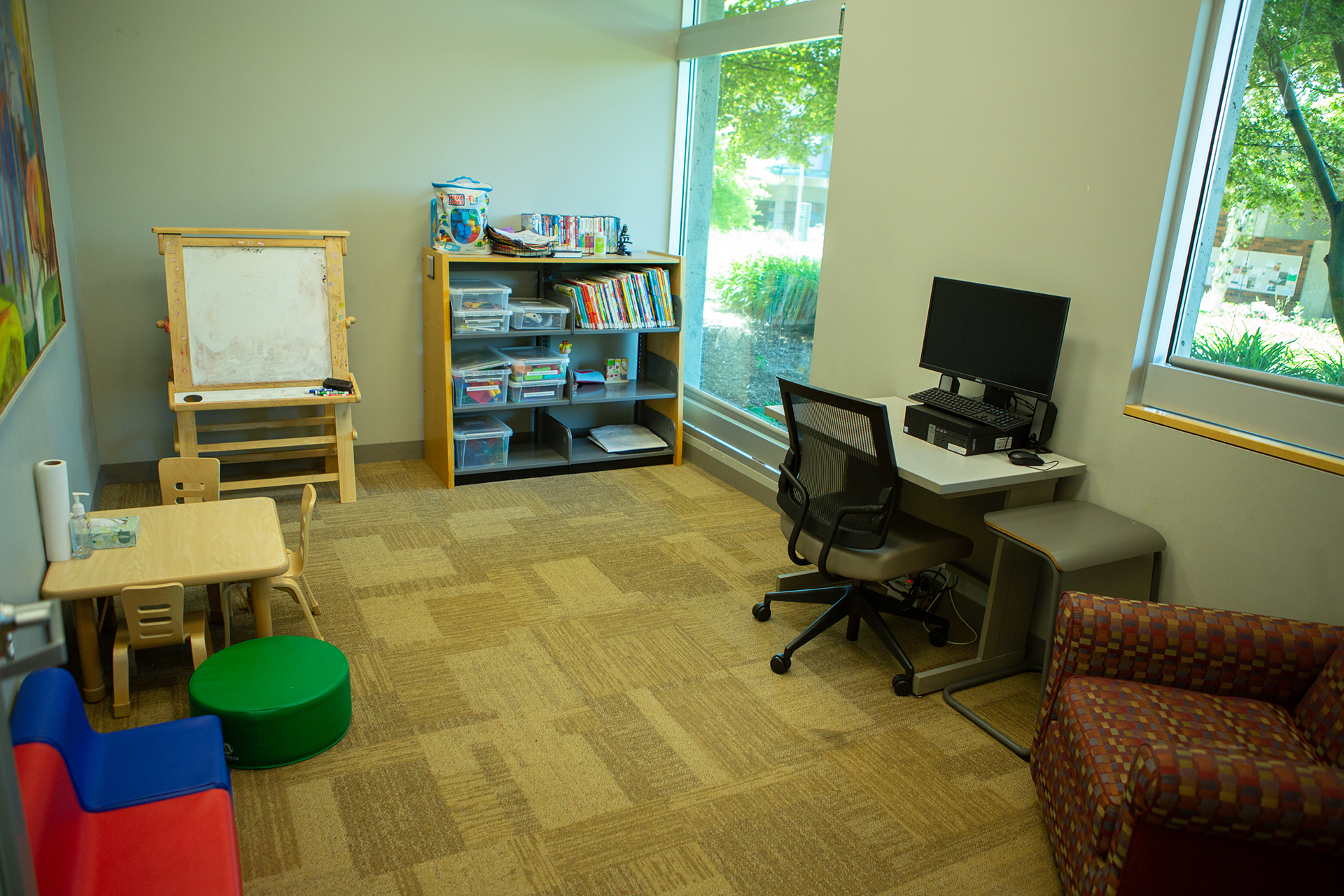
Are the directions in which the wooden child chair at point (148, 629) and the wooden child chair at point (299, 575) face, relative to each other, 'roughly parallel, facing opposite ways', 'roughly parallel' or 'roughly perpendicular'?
roughly perpendicular

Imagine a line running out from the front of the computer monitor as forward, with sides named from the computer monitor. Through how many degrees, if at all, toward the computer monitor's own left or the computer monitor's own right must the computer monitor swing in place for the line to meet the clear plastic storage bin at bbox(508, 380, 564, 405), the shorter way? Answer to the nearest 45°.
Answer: approximately 45° to the computer monitor's own right

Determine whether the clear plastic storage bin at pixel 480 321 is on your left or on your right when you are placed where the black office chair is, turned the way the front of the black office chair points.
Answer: on your left

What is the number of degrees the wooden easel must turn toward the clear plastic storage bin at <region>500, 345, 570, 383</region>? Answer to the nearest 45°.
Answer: approximately 90° to its left

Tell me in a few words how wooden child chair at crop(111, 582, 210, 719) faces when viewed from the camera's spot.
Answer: facing away from the viewer

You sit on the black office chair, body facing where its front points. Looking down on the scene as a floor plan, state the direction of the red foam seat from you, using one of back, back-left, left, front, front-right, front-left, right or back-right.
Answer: back

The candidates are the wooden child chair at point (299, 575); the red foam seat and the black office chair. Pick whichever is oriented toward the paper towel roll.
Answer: the wooden child chair

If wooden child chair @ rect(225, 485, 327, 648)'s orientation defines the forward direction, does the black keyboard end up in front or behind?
behind

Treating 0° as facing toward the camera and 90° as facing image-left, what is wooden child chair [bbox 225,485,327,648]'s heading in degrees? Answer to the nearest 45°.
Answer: approximately 90°

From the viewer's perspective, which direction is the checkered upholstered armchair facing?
to the viewer's left

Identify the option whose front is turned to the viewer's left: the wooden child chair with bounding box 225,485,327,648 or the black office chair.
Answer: the wooden child chair

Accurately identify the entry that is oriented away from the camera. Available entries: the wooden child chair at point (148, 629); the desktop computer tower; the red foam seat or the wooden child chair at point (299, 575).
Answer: the wooden child chair at point (148, 629)

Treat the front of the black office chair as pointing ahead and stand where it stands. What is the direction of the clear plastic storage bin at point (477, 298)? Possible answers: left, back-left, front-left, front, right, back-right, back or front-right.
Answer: left

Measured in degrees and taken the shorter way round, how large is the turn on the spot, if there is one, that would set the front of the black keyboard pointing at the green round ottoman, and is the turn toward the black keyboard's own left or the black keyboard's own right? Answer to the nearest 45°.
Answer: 0° — it already faces it

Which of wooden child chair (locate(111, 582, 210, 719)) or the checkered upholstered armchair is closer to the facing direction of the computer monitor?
the wooden child chair

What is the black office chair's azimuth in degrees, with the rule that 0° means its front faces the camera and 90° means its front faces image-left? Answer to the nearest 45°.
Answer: approximately 225°
